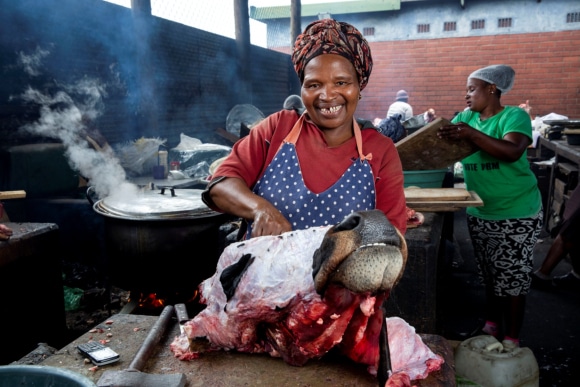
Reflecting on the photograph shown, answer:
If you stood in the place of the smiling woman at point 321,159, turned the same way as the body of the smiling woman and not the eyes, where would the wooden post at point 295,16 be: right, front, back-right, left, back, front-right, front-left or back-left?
back

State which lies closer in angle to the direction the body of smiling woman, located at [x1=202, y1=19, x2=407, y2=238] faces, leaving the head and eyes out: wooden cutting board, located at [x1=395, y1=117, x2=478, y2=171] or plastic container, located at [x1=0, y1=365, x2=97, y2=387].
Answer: the plastic container

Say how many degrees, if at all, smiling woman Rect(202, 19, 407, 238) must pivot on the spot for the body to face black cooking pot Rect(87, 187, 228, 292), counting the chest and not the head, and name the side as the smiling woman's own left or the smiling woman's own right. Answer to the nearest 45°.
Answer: approximately 135° to the smiling woman's own right

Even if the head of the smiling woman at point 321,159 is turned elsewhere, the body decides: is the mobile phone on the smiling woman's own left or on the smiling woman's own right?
on the smiling woman's own right

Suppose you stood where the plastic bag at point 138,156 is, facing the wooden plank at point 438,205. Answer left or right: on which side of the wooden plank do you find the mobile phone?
right

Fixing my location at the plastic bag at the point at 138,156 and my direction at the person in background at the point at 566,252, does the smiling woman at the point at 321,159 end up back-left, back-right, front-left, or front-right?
front-right

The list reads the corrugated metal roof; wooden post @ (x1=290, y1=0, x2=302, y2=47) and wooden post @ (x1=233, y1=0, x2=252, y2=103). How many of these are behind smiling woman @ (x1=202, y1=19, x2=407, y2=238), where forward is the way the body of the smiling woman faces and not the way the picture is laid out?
3

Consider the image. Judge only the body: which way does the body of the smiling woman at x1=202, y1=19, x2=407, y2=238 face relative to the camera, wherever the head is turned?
toward the camera
